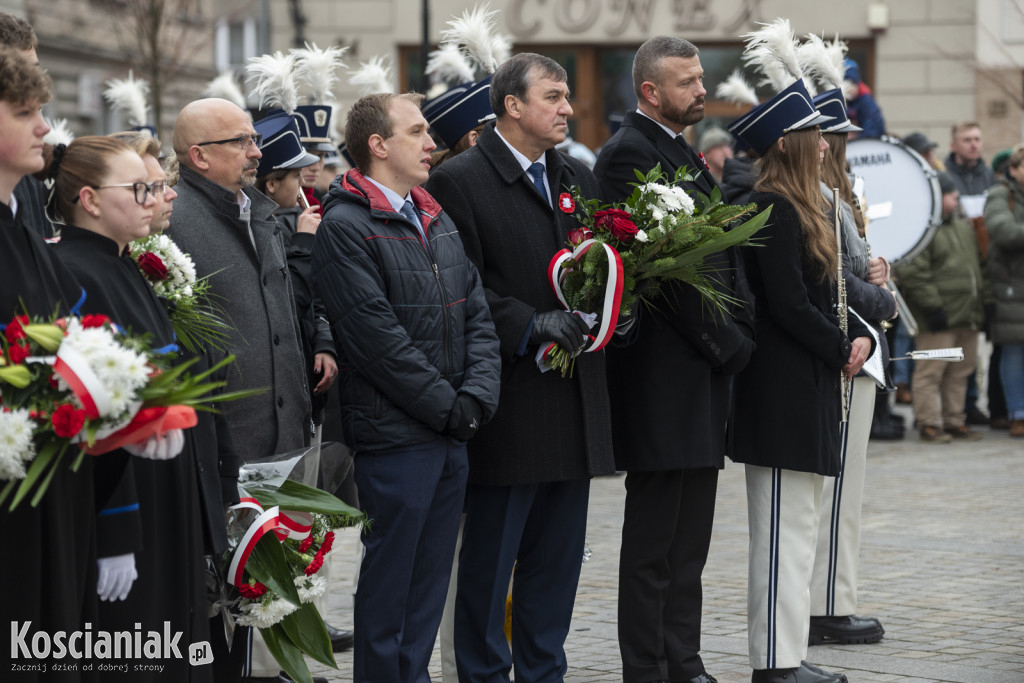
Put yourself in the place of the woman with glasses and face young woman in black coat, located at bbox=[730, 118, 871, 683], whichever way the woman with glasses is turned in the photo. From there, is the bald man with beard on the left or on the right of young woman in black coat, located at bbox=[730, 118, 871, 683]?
left

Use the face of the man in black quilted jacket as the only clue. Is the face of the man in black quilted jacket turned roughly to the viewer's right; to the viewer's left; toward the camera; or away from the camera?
to the viewer's right

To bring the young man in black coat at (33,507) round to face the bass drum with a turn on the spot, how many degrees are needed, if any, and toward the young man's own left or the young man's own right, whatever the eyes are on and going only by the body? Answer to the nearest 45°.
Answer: approximately 45° to the young man's own left

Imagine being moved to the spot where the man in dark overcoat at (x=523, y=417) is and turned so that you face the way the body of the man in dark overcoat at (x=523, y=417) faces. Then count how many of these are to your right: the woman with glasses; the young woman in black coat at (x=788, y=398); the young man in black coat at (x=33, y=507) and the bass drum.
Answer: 2

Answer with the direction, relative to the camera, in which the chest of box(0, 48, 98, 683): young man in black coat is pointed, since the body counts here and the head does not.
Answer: to the viewer's right

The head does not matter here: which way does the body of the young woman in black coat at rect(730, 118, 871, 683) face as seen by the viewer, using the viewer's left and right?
facing to the right of the viewer

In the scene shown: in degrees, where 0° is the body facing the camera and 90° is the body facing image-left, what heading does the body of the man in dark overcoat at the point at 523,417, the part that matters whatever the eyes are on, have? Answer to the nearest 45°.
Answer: approximately 315°

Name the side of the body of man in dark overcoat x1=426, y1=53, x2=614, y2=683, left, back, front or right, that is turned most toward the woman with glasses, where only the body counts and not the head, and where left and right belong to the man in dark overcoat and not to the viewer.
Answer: right

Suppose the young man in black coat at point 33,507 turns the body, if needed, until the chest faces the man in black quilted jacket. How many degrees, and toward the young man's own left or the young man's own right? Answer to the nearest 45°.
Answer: approximately 45° to the young man's own left

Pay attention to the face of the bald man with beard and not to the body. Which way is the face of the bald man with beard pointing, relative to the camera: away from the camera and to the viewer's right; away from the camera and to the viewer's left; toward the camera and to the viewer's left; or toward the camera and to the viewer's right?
toward the camera and to the viewer's right

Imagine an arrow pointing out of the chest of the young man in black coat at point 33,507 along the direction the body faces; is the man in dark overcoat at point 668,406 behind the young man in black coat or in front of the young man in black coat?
in front
